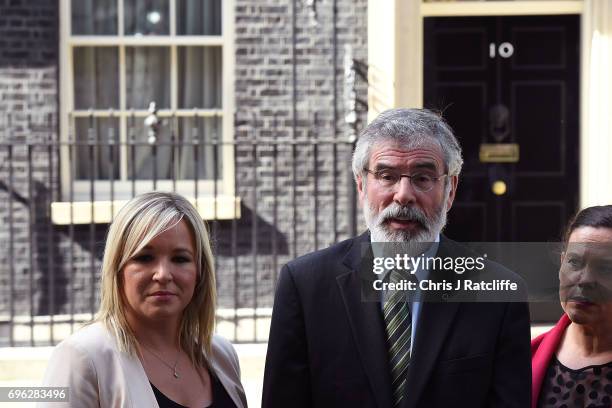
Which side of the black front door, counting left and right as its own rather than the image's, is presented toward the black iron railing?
right

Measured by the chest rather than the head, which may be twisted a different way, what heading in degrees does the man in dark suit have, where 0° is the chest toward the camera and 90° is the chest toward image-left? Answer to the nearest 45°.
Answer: approximately 0°

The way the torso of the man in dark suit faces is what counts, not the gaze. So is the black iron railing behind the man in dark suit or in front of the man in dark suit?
behind

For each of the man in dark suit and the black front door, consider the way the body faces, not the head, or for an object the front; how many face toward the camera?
2

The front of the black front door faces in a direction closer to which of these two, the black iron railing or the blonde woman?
the blonde woman

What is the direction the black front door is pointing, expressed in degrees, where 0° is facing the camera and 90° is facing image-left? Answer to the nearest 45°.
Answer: approximately 0°

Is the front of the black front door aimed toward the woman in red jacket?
yes

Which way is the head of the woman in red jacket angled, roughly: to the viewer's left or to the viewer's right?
to the viewer's left

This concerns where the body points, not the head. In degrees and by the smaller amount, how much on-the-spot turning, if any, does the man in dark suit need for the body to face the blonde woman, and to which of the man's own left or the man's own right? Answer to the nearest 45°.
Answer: approximately 90° to the man's own right
